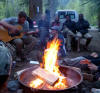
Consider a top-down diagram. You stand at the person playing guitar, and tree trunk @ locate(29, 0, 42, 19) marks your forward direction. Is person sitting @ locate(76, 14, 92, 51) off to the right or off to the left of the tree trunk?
right

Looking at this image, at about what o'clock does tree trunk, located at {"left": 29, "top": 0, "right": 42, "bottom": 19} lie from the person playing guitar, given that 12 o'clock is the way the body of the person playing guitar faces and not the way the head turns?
The tree trunk is roughly at 8 o'clock from the person playing guitar.

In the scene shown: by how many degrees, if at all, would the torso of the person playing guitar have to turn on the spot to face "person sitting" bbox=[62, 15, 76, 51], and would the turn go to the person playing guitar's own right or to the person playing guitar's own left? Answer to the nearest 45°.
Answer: approximately 90° to the person playing guitar's own left

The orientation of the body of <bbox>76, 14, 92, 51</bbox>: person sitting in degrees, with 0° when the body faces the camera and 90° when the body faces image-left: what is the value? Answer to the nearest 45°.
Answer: approximately 0°

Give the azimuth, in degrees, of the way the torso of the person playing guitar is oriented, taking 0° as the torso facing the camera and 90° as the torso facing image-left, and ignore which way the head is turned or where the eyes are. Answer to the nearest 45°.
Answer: approximately 315°

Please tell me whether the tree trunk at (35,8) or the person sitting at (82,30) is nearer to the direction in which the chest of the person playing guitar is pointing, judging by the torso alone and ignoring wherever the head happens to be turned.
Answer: the person sitting

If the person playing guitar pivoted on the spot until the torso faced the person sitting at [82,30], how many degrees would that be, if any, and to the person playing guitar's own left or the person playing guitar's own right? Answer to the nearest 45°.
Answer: approximately 90° to the person playing guitar's own left

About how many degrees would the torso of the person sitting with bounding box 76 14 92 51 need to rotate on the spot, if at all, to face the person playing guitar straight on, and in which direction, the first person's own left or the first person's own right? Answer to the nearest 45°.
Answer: approximately 45° to the first person's own right

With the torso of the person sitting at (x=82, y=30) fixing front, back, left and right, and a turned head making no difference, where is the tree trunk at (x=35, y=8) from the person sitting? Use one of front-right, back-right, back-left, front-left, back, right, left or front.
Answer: back-right
